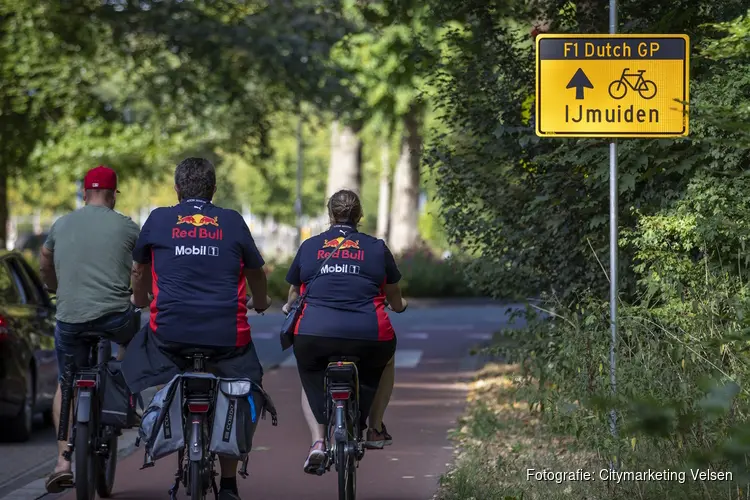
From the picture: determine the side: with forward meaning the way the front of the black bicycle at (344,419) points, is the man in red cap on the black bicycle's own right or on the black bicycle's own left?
on the black bicycle's own left

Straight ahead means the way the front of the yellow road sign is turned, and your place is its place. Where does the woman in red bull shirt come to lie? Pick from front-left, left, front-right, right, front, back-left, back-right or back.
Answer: front-right

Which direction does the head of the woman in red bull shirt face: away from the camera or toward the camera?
away from the camera

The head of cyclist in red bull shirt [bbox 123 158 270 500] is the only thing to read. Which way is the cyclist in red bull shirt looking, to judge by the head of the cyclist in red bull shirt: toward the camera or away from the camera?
away from the camera

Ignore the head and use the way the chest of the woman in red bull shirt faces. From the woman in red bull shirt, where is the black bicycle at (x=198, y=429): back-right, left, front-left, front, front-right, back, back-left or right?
back-left

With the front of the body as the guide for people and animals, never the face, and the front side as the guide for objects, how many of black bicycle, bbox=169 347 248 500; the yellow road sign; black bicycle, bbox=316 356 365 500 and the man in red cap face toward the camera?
1

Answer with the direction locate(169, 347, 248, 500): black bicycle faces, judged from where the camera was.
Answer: facing away from the viewer

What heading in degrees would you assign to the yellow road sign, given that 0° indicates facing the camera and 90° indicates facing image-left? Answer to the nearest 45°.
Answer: approximately 0°

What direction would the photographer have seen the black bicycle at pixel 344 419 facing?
facing away from the viewer

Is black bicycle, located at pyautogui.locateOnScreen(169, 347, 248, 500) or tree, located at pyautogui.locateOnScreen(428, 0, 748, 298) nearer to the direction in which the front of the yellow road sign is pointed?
the black bicycle

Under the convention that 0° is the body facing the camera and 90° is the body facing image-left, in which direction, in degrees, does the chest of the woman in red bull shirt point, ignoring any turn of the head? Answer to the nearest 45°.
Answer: approximately 180°

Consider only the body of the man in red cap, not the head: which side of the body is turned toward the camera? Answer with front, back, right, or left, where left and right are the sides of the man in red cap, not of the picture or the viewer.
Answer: back

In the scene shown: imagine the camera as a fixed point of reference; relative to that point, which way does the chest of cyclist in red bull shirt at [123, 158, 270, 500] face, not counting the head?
away from the camera

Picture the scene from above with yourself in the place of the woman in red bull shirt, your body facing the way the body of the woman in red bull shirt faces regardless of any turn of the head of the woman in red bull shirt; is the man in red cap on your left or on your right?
on your left

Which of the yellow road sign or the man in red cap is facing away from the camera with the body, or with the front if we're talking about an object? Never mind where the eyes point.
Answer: the man in red cap
